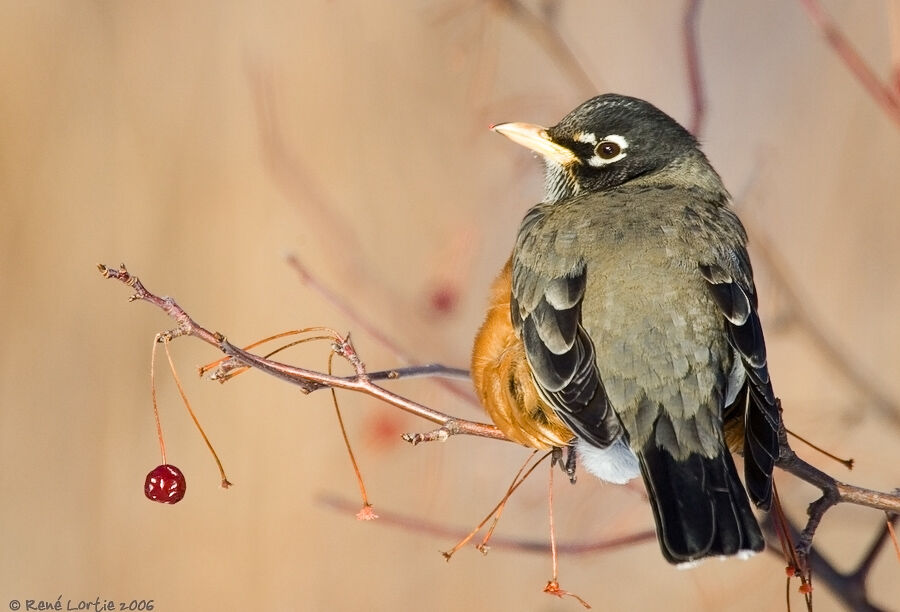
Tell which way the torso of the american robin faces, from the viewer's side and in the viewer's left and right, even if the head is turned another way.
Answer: facing away from the viewer and to the left of the viewer

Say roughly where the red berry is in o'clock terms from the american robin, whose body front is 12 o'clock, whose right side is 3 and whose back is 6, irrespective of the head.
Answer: The red berry is roughly at 10 o'clock from the american robin.
